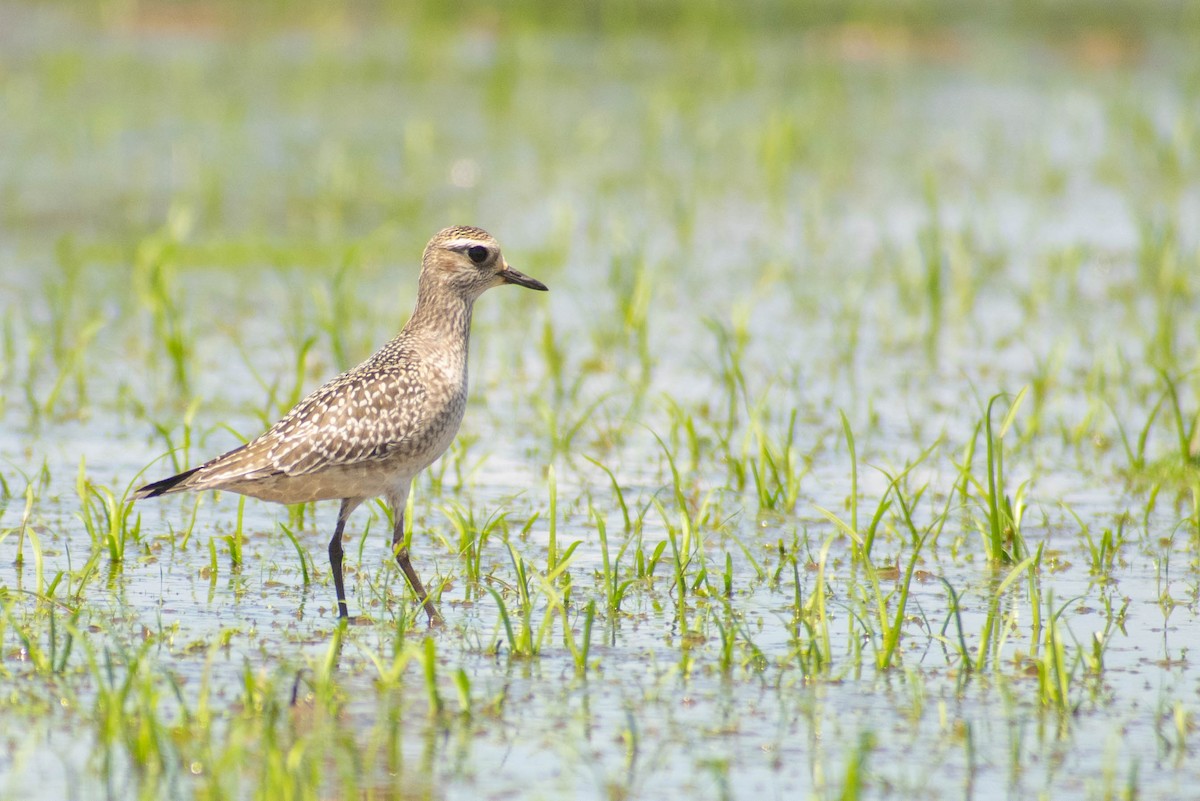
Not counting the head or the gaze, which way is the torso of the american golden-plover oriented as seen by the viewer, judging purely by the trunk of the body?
to the viewer's right
